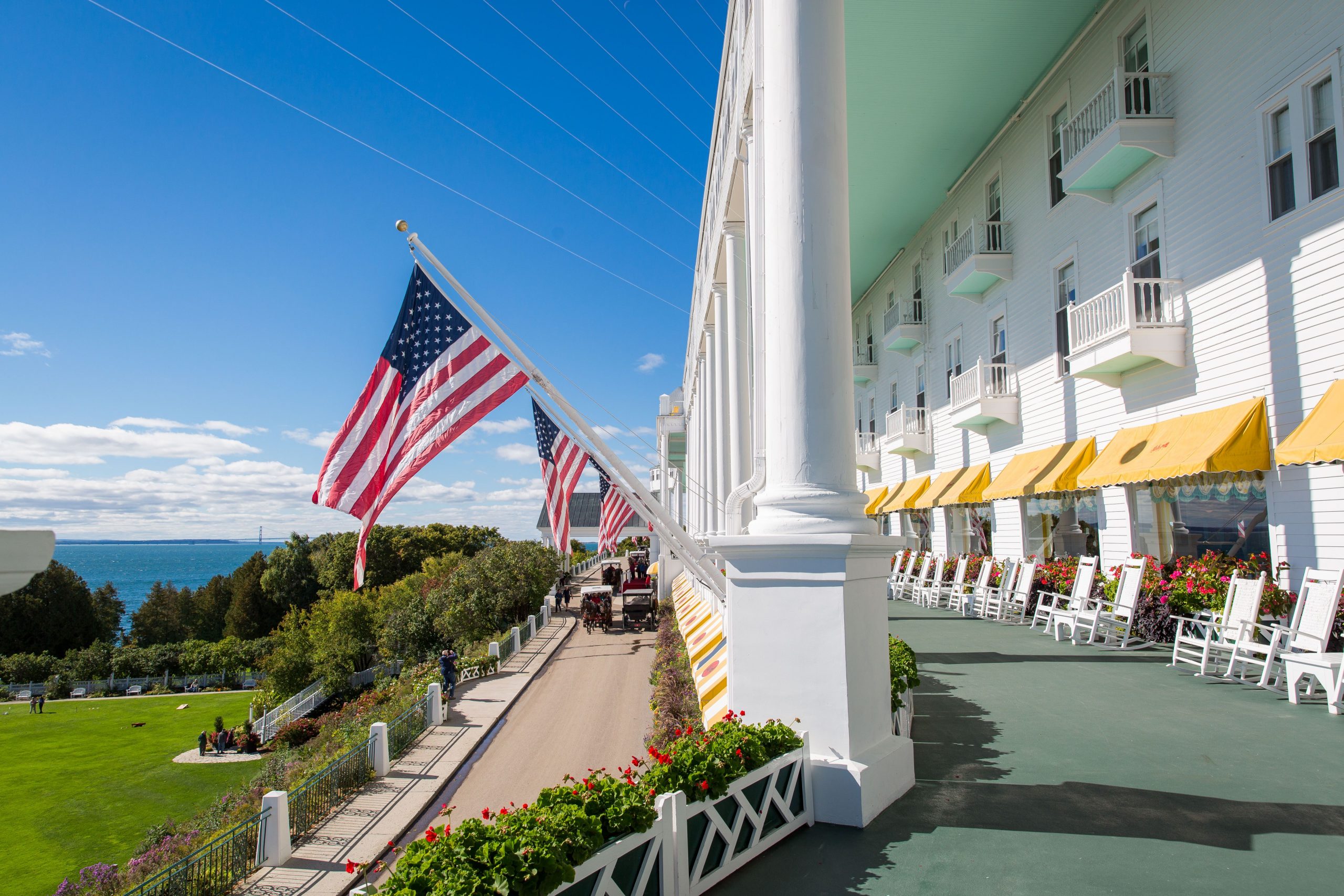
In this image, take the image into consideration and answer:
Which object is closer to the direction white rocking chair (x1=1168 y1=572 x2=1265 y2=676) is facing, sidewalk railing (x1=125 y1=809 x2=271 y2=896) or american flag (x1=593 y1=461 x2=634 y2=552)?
the sidewalk railing

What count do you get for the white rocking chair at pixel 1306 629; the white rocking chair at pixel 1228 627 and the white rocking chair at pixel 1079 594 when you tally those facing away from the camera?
0

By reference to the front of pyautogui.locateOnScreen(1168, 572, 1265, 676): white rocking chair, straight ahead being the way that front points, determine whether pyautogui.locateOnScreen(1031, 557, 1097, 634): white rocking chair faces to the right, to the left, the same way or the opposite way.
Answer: the same way

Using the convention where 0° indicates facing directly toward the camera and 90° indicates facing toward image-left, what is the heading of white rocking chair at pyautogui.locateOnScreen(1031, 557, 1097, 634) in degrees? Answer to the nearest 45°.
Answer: approximately 45°

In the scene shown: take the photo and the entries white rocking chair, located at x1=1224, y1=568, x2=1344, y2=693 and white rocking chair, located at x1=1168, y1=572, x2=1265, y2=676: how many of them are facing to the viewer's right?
0

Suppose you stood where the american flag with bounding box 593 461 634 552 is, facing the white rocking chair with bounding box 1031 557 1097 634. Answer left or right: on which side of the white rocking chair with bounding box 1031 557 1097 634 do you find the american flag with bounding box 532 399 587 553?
right

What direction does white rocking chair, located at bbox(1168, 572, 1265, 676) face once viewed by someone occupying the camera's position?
facing the viewer and to the left of the viewer

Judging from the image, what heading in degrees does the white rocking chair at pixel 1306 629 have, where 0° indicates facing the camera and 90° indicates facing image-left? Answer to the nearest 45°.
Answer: approximately 45°

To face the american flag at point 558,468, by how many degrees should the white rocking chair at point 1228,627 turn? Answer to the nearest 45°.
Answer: approximately 45° to its right

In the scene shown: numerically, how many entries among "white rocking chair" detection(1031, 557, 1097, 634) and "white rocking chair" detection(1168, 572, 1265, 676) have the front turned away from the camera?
0

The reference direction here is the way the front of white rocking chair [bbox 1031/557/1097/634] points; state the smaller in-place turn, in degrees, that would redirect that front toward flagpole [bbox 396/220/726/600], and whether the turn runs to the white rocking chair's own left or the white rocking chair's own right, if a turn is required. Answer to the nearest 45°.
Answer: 0° — it already faces it

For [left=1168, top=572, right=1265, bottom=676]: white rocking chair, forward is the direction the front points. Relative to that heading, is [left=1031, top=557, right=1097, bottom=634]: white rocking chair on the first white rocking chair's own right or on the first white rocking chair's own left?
on the first white rocking chair's own right

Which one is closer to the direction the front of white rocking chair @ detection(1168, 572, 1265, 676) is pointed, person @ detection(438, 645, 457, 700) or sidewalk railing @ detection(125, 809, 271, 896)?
the sidewalk railing

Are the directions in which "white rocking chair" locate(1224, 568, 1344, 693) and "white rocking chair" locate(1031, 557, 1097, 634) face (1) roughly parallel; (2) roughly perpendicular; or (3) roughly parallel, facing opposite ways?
roughly parallel

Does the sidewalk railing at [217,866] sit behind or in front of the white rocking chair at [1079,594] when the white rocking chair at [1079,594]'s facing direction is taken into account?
in front

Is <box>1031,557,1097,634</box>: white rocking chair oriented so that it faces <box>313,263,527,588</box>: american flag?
yes
